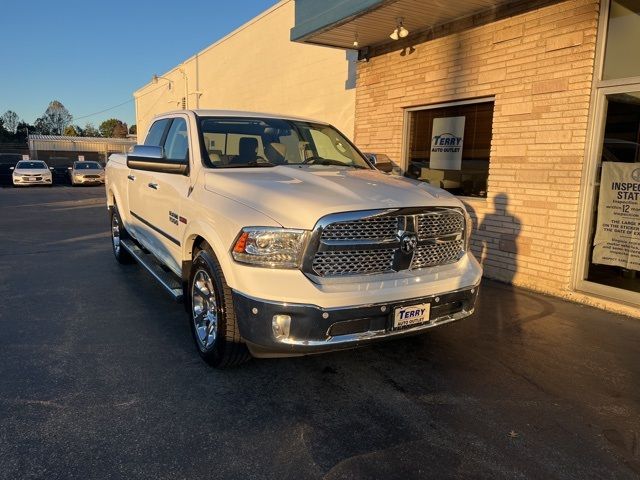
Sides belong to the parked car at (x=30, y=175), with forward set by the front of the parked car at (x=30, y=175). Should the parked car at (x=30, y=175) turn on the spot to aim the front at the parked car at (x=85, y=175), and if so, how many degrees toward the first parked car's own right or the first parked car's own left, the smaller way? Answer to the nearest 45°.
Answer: approximately 90° to the first parked car's own left

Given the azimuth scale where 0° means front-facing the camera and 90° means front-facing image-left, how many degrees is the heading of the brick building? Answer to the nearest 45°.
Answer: approximately 45°

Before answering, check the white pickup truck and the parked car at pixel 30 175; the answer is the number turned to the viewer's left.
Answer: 0

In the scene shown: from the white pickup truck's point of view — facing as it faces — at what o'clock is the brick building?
The brick building is roughly at 9 o'clock from the white pickup truck.

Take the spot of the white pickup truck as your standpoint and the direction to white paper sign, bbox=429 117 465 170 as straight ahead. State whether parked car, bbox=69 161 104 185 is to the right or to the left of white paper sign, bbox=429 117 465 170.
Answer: left

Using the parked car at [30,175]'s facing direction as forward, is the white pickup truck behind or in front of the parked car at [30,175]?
in front

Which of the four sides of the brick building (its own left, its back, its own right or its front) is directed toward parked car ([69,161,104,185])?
right

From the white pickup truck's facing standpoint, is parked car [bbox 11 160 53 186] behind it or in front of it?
behind

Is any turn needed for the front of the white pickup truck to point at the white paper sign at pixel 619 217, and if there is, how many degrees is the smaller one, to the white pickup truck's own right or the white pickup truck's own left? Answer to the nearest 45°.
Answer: approximately 90° to the white pickup truck's own left

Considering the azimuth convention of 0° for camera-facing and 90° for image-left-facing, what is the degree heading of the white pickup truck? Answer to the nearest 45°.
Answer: approximately 315°

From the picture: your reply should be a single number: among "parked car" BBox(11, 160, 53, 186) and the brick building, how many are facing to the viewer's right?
0

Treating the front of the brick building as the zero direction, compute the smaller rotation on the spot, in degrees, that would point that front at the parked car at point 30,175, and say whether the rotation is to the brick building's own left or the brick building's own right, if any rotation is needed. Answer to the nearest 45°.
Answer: approximately 90° to the brick building's own right

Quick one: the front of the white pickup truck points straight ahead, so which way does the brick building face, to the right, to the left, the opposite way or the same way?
to the right

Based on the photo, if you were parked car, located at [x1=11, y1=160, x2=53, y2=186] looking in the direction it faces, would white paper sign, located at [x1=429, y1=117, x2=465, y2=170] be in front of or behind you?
in front
